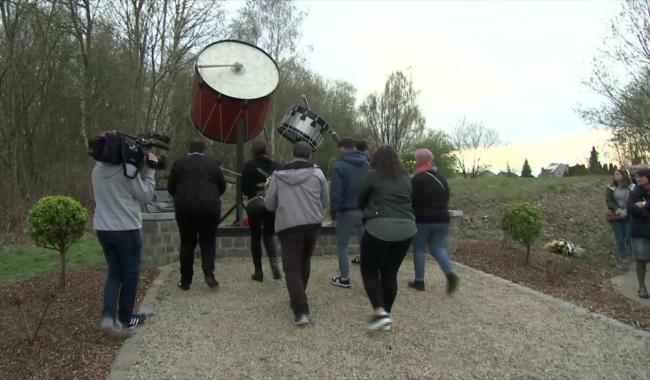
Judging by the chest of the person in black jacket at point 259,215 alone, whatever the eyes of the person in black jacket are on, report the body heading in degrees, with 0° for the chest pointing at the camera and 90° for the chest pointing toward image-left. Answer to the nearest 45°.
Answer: approximately 180°

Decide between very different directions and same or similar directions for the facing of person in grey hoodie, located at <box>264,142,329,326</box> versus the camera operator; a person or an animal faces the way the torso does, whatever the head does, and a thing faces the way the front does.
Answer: same or similar directions

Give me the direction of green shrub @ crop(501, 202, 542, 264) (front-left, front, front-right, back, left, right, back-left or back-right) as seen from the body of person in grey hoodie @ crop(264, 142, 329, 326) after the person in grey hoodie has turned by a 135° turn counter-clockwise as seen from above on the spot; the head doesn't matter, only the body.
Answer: back

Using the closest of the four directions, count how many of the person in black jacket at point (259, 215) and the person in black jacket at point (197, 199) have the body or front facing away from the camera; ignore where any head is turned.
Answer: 2

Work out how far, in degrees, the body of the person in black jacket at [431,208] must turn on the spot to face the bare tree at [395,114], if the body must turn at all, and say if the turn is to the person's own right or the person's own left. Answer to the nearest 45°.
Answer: approximately 45° to the person's own right

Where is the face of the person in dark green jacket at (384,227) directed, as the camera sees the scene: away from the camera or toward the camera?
away from the camera

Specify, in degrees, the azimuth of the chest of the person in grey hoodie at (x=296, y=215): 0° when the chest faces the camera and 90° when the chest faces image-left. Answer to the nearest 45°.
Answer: approximately 180°

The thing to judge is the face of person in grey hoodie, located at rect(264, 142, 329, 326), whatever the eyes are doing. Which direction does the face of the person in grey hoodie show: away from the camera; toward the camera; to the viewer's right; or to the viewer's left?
away from the camera

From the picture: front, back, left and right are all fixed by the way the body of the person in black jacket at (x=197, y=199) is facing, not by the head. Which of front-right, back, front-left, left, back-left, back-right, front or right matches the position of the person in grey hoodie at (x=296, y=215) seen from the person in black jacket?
back-right

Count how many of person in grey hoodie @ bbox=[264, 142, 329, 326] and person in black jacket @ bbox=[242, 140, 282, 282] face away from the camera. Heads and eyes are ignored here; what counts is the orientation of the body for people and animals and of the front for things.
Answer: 2

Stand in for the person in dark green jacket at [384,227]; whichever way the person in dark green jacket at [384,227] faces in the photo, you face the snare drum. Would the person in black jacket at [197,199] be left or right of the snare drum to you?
left

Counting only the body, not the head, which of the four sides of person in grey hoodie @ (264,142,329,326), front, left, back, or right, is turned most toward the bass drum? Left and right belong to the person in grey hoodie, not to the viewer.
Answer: front

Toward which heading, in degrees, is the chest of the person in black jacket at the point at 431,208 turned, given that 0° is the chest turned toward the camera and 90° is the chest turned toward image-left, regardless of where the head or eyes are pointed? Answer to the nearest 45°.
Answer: approximately 135°

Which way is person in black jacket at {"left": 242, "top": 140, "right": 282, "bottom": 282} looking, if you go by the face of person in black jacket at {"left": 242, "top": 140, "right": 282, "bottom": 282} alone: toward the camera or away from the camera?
away from the camera

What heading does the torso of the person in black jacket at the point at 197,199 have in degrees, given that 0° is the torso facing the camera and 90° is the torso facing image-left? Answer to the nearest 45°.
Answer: approximately 180°

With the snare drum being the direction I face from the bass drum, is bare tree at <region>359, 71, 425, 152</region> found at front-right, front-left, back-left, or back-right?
front-left
